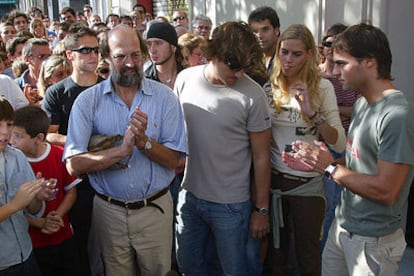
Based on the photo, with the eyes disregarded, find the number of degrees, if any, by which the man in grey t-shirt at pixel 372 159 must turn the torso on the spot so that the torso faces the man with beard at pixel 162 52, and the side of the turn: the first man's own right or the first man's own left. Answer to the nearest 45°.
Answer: approximately 90° to the first man's own right

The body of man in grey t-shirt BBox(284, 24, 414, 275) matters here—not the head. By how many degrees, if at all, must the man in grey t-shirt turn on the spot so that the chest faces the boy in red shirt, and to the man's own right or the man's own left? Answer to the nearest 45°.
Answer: approximately 45° to the man's own right

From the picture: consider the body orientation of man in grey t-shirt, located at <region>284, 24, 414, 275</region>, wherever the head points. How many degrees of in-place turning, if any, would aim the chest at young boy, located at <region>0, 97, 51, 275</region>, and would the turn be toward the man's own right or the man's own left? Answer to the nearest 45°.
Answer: approximately 45° to the man's own right

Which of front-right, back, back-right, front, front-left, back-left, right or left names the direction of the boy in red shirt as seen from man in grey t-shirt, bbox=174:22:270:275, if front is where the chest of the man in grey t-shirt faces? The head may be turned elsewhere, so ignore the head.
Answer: right

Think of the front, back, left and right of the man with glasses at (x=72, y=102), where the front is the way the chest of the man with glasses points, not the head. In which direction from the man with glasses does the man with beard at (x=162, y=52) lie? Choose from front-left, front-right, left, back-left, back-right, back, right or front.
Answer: left

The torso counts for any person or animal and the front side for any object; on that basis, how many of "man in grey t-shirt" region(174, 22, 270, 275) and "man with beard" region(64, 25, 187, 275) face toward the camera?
2

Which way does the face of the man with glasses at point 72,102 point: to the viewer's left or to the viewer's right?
to the viewer's right
